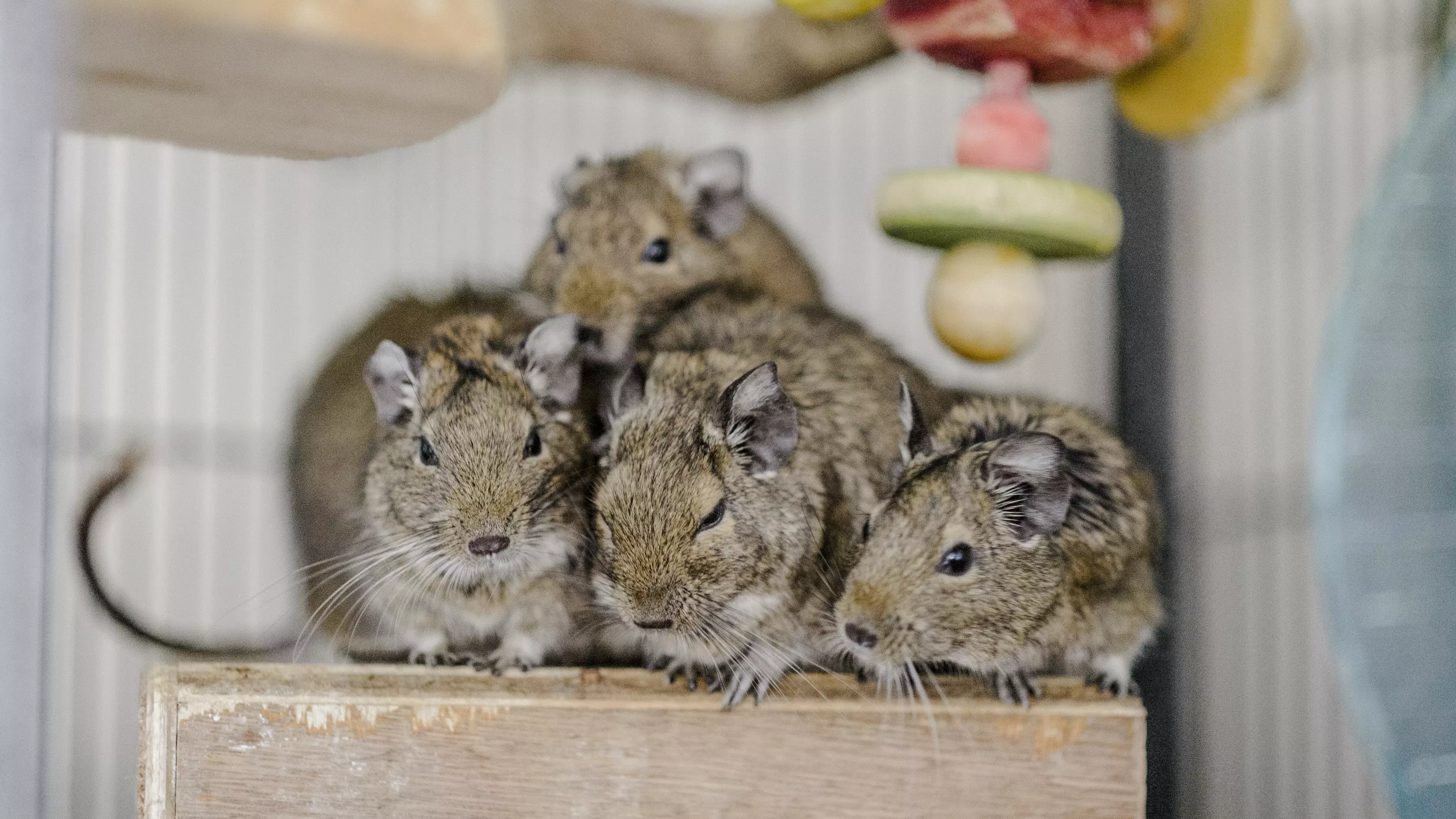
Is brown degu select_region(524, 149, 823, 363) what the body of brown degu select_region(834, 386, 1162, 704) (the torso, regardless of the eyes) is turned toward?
no

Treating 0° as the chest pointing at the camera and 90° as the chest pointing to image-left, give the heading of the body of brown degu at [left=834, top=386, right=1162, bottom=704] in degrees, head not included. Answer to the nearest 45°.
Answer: approximately 45°

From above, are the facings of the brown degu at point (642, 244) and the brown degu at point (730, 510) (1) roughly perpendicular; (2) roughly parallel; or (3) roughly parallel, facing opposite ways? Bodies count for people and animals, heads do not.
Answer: roughly parallel

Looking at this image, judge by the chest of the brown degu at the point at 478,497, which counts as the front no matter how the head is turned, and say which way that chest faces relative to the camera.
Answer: toward the camera

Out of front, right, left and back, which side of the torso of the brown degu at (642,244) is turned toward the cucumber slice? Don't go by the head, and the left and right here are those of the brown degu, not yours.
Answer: left

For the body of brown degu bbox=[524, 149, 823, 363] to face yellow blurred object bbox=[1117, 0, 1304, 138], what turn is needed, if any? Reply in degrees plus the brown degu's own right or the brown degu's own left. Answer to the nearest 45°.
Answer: approximately 90° to the brown degu's own left

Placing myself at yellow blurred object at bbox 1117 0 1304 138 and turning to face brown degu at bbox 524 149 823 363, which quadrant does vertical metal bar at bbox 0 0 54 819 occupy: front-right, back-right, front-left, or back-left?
front-left

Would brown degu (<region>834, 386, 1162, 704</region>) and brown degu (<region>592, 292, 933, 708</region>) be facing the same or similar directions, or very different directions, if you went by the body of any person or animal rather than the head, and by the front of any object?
same or similar directions

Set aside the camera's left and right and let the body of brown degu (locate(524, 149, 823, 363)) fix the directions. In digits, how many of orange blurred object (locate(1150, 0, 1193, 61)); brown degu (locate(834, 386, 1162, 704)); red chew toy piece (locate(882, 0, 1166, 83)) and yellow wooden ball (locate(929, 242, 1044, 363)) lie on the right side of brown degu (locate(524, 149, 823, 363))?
0

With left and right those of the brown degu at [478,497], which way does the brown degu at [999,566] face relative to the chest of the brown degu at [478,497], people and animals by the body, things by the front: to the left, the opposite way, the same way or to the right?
to the right

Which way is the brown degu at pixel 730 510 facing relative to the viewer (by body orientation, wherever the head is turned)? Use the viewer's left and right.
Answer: facing the viewer and to the left of the viewer

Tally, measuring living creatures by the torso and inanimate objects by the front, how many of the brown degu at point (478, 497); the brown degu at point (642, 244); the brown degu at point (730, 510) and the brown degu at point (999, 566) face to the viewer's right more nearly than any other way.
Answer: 0
